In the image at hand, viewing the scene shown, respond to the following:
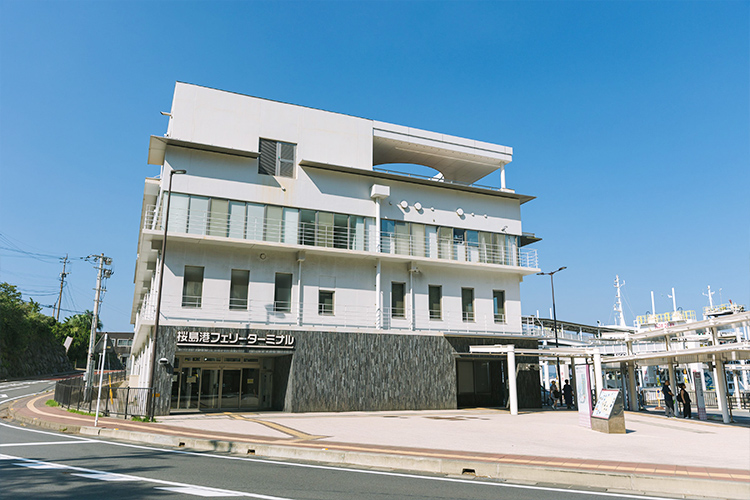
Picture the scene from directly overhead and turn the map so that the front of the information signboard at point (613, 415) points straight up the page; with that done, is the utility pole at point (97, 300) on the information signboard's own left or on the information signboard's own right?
on the information signboard's own right

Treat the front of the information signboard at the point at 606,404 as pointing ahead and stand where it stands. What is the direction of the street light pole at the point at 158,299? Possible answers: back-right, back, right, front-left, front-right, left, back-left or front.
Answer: front-right

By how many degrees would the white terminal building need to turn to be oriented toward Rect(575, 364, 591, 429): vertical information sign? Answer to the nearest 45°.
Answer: approximately 45° to its left

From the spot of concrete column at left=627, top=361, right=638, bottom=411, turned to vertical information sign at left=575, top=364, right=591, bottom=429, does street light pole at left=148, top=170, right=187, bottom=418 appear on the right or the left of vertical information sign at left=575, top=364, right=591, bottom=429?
right

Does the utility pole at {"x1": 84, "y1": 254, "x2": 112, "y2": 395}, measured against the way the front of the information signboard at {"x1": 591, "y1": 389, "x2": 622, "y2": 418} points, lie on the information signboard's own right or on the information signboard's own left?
on the information signboard's own right

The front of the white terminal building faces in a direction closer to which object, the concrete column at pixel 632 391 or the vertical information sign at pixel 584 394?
the vertical information sign

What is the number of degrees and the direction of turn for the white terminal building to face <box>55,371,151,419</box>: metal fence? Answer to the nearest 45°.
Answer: approximately 45° to its right

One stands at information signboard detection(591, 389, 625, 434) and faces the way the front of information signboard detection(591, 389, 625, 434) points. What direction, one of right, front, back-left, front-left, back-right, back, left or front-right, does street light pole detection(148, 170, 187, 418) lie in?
front-right

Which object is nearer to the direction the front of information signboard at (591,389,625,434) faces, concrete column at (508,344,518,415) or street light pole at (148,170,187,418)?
the street light pole

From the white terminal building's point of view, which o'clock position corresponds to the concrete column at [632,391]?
The concrete column is roughly at 9 o'clock from the white terminal building.

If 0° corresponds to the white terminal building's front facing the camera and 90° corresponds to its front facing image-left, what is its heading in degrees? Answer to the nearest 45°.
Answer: approximately 0°

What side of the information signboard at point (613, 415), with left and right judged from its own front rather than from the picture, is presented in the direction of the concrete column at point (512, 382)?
right

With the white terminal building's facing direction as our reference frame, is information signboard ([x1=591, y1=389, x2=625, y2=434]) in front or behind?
in front

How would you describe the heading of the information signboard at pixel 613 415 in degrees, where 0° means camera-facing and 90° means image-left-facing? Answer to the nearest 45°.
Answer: approximately 45°

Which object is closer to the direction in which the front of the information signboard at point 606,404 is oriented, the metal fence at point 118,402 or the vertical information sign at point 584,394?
the metal fence

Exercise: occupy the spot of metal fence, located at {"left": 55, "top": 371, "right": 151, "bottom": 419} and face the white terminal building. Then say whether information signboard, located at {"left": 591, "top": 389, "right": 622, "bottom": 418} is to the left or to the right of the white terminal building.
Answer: right
